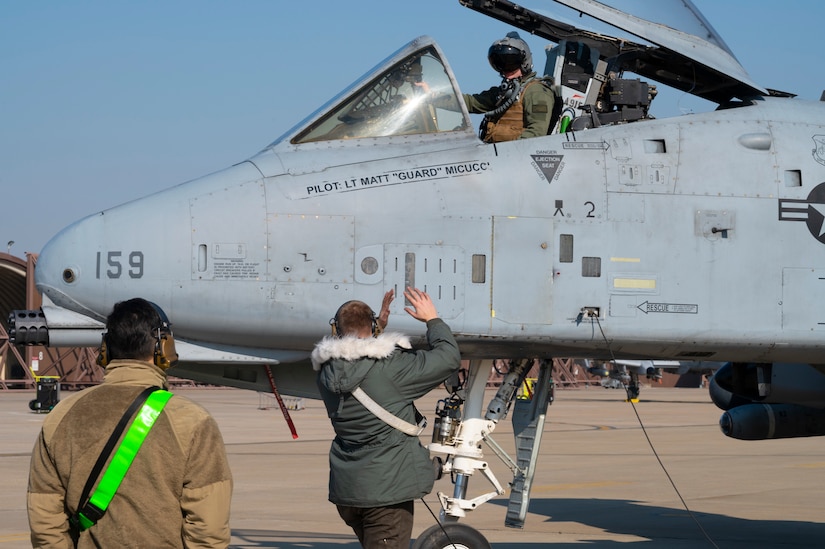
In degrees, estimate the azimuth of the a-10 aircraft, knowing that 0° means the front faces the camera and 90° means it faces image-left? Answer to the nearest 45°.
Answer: approximately 90°

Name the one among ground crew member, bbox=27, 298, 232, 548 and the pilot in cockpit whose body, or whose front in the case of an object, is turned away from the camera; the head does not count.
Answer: the ground crew member

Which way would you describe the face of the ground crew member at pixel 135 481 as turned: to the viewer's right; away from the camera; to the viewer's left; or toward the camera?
away from the camera

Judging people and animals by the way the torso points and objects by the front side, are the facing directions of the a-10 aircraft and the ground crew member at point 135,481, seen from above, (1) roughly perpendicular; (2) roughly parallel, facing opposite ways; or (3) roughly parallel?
roughly perpendicular

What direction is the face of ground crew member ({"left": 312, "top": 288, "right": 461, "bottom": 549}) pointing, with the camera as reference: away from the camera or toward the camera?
away from the camera

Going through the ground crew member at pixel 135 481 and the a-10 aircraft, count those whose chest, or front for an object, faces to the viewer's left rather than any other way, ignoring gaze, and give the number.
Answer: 1

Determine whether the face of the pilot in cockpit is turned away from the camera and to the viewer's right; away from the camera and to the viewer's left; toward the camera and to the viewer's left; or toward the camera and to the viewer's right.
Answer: toward the camera and to the viewer's left

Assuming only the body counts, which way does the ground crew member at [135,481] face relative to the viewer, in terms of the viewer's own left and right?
facing away from the viewer
